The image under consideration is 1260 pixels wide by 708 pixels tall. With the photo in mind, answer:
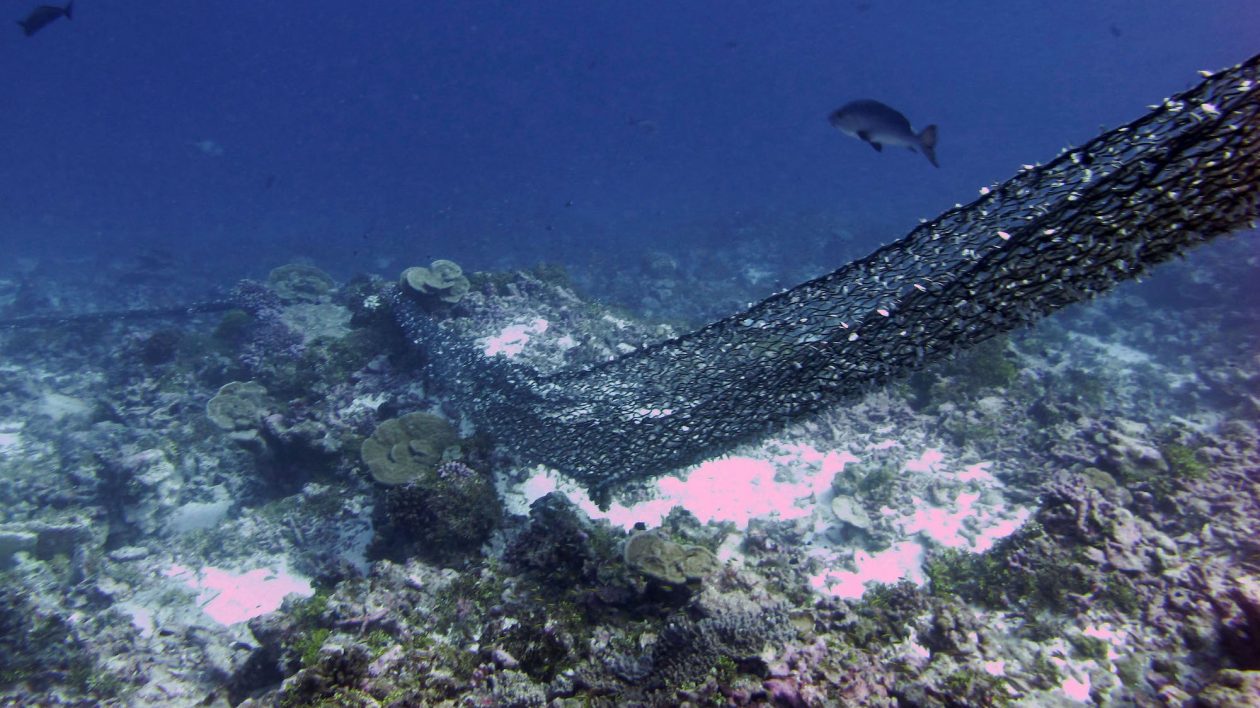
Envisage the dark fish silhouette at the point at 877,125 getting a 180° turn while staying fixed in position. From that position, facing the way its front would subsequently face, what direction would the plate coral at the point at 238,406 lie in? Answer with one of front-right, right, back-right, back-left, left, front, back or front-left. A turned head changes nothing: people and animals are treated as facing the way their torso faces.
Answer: back

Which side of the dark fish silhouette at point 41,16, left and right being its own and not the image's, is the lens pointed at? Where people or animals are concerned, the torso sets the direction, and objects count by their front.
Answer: left

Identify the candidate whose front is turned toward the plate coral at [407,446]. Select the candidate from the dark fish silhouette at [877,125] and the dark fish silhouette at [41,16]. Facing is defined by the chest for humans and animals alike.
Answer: the dark fish silhouette at [877,125]

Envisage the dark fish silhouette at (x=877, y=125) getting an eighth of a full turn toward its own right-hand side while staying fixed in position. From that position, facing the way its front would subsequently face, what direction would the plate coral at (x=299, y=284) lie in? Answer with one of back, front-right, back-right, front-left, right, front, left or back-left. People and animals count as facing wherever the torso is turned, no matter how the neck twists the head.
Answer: front-left

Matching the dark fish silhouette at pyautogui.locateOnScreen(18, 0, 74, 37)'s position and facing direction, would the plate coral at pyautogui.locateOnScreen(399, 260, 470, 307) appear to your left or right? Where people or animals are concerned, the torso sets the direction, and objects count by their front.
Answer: on your left

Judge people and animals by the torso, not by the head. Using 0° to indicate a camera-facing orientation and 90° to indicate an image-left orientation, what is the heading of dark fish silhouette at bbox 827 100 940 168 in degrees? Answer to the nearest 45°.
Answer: approximately 90°

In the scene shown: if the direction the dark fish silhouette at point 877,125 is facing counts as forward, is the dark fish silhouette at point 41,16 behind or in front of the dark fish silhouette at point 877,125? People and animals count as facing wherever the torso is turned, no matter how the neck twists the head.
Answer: in front

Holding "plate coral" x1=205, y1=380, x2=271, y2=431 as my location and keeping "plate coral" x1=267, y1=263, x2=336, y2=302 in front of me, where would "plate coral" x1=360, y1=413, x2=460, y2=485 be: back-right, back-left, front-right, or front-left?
back-right

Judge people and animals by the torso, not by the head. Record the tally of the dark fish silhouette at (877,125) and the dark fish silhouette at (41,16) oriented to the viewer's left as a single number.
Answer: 2

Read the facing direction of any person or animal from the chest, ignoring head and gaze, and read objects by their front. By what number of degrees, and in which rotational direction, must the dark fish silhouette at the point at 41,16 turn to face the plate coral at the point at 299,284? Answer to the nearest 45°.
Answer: approximately 180°

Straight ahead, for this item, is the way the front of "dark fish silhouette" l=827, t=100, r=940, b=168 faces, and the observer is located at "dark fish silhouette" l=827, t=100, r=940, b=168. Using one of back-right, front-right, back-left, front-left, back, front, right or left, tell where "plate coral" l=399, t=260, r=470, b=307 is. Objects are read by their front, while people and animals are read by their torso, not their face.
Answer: front

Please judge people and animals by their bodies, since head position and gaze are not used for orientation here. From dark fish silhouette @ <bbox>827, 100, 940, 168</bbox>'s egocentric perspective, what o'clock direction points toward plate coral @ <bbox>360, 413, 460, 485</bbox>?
The plate coral is roughly at 12 o'clock from the dark fish silhouette.
